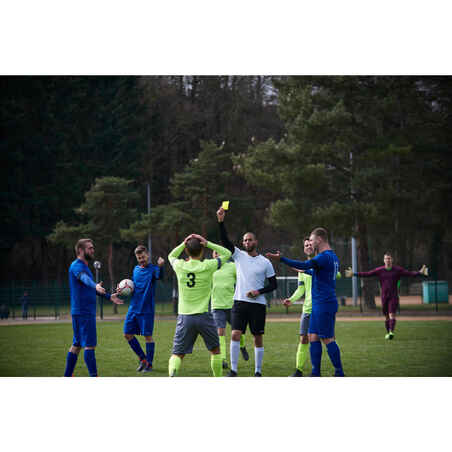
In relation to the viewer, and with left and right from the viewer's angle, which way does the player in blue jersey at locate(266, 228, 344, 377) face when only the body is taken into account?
facing to the left of the viewer

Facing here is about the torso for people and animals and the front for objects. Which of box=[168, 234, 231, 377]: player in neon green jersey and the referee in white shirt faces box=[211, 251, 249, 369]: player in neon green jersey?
box=[168, 234, 231, 377]: player in neon green jersey

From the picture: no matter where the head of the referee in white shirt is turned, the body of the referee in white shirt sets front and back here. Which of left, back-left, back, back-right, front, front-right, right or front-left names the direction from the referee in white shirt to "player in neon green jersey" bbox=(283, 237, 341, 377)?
back-left

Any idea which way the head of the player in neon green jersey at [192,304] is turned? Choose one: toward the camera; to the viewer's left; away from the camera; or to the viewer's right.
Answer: away from the camera

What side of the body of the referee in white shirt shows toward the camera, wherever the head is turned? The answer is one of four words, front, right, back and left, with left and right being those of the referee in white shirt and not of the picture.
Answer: front

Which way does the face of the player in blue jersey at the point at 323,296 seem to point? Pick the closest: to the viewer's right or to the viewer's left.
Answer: to the viewer's left

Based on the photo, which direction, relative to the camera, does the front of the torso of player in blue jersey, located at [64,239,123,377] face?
to the viewer's right

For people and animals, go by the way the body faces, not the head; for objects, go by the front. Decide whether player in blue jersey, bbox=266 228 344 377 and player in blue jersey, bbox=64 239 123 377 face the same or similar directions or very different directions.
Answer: very different directions

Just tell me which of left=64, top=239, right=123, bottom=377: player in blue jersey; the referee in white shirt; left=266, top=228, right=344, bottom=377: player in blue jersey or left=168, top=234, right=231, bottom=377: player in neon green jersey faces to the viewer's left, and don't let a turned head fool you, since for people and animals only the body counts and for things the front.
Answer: left=266, top=228, right=344, bottom=377: player in blue jersey

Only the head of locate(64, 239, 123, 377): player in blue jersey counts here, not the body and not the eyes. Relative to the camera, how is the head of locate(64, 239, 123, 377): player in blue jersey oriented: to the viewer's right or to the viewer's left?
to the viewer's right

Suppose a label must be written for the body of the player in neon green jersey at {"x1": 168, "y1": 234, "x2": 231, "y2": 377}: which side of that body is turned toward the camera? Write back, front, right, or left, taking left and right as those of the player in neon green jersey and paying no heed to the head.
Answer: back

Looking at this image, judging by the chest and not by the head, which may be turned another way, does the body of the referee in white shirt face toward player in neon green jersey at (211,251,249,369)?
no

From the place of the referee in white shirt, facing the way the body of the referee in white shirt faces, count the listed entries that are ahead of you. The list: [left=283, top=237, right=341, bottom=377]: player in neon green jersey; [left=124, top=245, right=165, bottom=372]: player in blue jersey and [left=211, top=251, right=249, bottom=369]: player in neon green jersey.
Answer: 0

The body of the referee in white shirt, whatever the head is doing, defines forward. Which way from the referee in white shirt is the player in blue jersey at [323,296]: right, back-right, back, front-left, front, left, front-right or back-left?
front-left

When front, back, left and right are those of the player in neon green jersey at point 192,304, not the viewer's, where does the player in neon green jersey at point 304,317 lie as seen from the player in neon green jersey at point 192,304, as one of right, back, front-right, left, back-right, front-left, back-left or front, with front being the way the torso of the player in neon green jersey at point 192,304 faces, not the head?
front-right

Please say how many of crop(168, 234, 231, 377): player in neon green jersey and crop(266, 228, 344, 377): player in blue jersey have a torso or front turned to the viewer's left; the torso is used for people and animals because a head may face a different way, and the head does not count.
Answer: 1
